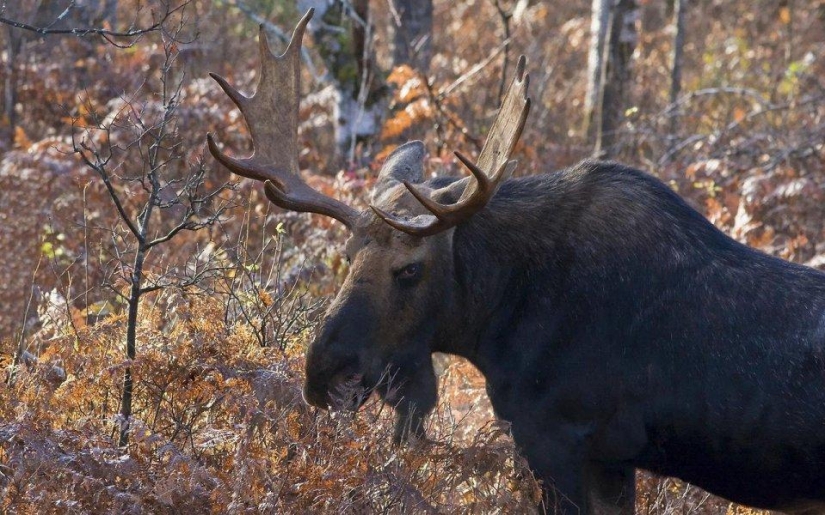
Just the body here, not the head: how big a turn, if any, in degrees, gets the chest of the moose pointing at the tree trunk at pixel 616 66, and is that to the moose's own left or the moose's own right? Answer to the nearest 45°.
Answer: approximately 90° to the moose's own right

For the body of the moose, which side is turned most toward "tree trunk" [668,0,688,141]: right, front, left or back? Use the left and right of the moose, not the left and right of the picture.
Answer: right

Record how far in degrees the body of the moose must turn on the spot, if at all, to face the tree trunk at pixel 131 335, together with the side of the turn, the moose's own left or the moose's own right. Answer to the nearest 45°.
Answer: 0° — it already faces it

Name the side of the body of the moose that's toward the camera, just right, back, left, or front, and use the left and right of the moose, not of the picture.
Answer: left

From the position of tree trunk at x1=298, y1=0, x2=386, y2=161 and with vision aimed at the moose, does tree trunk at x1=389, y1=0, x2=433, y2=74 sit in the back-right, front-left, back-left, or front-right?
back-left

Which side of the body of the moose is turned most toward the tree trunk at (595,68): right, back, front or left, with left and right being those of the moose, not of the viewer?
right
